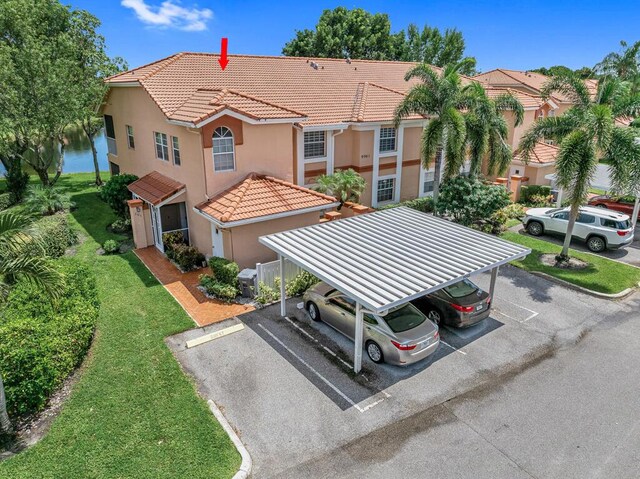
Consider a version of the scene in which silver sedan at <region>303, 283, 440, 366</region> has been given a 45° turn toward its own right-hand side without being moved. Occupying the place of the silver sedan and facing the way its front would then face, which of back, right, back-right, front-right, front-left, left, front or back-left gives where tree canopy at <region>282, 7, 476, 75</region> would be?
front

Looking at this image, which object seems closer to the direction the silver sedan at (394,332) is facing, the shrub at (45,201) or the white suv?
the shrub

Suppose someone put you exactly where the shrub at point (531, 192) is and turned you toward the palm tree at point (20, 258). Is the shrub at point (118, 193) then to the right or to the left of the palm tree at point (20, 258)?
right

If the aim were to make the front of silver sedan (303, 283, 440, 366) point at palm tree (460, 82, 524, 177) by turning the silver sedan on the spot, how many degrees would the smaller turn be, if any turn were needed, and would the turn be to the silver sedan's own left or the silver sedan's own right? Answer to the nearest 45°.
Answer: approximately 45° to the silver sedan's own right

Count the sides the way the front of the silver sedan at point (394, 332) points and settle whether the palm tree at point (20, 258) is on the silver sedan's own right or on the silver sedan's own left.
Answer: on the silver sedan's own left

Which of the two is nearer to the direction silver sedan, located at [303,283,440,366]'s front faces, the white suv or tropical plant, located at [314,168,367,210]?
the tropical plant

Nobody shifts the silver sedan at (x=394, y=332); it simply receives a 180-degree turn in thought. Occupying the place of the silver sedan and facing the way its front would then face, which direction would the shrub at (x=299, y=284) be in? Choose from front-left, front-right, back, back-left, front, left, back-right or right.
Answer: back

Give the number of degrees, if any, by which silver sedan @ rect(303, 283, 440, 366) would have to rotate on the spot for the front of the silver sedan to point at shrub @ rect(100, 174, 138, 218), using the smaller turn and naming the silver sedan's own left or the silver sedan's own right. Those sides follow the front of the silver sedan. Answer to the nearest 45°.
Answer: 0° — it already faces it

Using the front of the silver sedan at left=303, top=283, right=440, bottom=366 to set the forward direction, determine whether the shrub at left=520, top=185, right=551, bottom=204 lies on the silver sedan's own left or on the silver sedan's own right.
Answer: on the silver sedan's own right

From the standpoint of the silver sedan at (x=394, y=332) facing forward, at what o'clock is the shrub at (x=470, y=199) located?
The shrub is roughly at 2 o'clock from the silver sedan.

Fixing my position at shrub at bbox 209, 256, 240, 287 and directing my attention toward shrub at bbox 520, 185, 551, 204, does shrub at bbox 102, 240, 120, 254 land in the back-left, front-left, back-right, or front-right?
back-left

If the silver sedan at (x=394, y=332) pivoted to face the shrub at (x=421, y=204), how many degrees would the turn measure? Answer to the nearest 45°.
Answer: approximately 45° to its right

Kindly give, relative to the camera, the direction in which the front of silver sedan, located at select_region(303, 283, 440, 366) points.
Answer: facing away from the viewer and to the left of the viewer

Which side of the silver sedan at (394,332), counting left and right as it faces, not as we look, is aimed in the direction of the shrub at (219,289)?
front

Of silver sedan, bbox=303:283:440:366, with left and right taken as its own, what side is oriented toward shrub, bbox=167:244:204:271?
front
